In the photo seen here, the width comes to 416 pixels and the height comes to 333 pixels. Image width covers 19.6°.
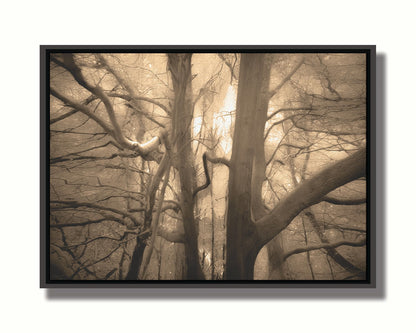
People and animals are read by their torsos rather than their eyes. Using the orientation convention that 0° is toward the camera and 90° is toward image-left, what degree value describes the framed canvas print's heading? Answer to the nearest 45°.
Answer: approximately 0°
